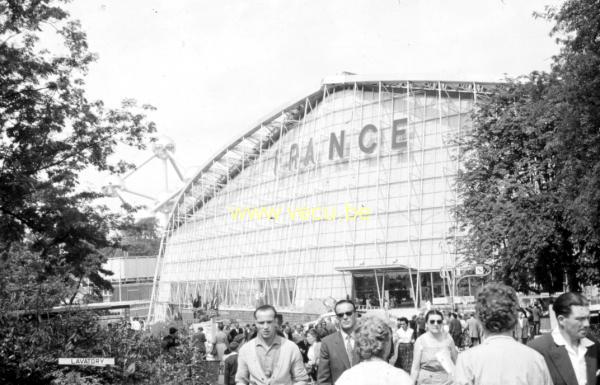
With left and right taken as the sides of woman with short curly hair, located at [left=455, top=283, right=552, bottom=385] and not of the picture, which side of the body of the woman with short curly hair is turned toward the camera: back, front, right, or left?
back

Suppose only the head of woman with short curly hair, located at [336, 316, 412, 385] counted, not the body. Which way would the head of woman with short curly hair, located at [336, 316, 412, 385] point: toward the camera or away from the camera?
away from the camera

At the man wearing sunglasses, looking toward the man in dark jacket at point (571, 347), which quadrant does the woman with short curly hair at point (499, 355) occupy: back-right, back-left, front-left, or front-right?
front-right

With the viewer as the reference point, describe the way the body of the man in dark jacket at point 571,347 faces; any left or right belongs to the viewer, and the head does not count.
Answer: facing the viewer and to the right of the viewer

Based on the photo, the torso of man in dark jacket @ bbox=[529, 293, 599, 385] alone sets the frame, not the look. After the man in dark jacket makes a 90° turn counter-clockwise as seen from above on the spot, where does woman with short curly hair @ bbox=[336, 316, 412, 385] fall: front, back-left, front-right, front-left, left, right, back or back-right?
back

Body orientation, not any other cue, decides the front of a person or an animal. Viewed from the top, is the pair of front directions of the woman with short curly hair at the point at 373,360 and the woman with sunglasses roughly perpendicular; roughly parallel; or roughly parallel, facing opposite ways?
roughly parallel, facing opposite ways

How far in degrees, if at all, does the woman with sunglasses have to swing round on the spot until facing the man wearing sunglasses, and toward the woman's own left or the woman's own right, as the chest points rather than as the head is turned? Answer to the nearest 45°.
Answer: approximately 45° to the woman's own right

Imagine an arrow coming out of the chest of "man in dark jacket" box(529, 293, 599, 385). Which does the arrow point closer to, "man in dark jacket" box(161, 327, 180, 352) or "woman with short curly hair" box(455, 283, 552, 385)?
the woman with short curly hair

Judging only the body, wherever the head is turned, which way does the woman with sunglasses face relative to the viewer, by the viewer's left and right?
facing the viewer

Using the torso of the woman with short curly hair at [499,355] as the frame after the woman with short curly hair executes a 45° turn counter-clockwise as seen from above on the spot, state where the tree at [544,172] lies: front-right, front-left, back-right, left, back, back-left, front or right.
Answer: front-right

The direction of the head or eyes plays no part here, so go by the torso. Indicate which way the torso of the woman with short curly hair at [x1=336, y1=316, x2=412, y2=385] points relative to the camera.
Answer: away from the camera

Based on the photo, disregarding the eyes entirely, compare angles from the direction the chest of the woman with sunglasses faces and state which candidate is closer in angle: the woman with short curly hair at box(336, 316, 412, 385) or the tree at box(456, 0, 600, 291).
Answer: the woman with short curly hair

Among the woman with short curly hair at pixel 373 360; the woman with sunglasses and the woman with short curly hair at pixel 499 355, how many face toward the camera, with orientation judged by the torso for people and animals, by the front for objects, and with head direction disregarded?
1

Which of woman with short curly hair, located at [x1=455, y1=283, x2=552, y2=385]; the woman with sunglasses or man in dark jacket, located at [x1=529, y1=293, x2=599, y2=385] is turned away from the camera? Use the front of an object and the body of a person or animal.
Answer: the woman with short curly hair

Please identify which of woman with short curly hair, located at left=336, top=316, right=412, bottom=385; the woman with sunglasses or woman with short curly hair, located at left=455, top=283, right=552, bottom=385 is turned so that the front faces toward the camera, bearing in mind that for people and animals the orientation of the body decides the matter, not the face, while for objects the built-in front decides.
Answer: the woman with sunglasses

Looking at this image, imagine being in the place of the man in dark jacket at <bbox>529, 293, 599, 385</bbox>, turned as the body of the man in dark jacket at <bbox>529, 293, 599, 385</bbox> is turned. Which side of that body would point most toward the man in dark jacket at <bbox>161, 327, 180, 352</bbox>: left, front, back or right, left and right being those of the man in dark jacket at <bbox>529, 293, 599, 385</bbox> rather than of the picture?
back

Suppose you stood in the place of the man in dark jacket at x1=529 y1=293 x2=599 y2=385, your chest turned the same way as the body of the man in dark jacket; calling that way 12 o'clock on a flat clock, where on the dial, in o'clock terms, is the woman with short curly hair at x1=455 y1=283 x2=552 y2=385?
The woman with short curly hair is roughly at 2 o'clock from the man in dark jacket.

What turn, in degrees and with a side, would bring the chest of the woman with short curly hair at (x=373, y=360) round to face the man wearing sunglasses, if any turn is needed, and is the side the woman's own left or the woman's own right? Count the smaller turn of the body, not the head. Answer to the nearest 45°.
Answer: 0° — they already face them

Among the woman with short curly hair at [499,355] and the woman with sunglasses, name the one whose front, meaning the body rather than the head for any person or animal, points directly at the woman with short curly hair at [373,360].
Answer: the woman with sunglasses

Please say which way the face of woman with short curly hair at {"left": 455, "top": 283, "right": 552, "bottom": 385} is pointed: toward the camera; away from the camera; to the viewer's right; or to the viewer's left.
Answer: away from the camera

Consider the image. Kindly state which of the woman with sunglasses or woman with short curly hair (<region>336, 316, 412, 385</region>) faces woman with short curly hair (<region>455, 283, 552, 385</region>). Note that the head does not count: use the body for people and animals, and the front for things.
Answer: the woman with sunglasses

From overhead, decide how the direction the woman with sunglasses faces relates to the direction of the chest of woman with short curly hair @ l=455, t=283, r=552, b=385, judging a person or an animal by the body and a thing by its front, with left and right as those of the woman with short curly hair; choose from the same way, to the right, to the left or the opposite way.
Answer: the opposite way
